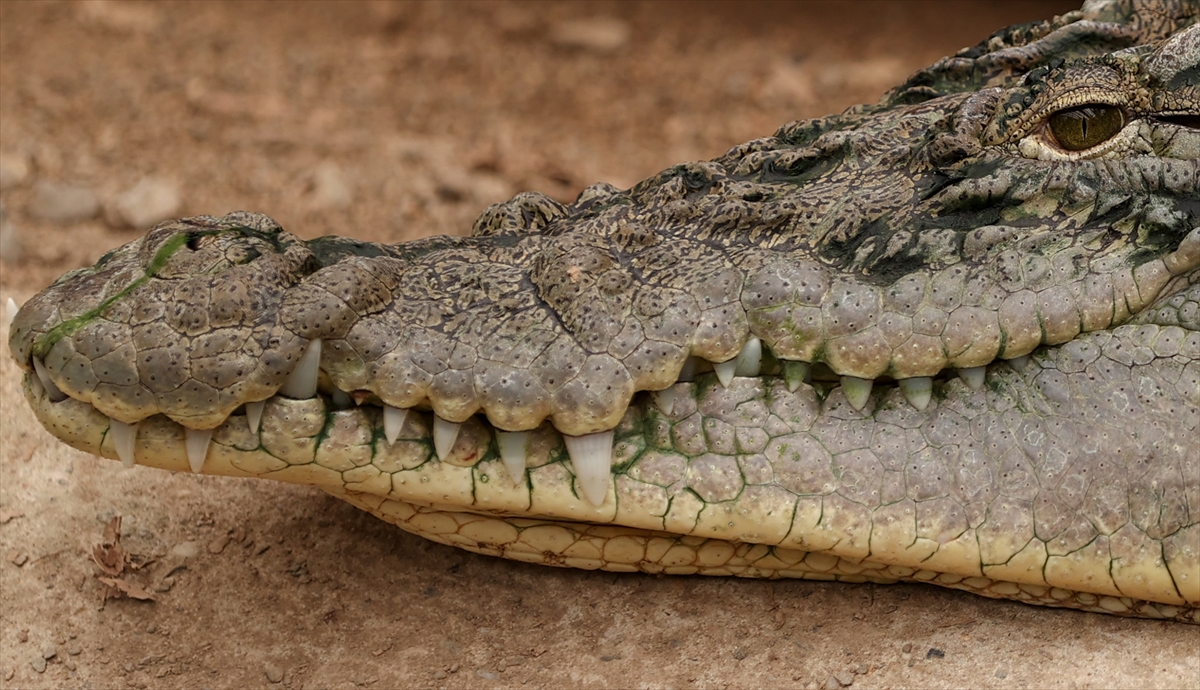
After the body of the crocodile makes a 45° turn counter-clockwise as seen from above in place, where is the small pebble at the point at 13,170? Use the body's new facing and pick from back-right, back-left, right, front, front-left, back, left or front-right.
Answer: right

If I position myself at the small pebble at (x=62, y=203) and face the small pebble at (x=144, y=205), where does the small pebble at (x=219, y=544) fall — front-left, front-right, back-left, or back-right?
front-right

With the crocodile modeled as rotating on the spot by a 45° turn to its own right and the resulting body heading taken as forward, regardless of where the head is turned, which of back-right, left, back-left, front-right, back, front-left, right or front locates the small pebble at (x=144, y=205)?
front

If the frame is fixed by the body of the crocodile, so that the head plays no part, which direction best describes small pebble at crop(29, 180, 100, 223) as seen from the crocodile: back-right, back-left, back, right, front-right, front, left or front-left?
front-right

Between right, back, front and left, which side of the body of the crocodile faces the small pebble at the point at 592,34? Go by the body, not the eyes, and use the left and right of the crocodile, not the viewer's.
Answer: right

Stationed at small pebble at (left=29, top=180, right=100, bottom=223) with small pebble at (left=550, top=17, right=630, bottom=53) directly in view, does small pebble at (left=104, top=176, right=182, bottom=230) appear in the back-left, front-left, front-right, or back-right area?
front-right

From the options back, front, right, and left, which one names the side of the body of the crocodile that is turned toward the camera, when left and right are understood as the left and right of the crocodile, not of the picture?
left

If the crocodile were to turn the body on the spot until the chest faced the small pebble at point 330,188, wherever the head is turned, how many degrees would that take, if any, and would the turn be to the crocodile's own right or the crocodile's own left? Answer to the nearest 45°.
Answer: approximately 45° to the crocodile's own right
